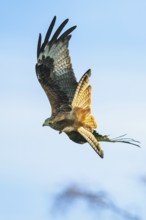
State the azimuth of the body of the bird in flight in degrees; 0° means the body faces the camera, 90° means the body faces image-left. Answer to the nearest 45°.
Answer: approximately 90°
